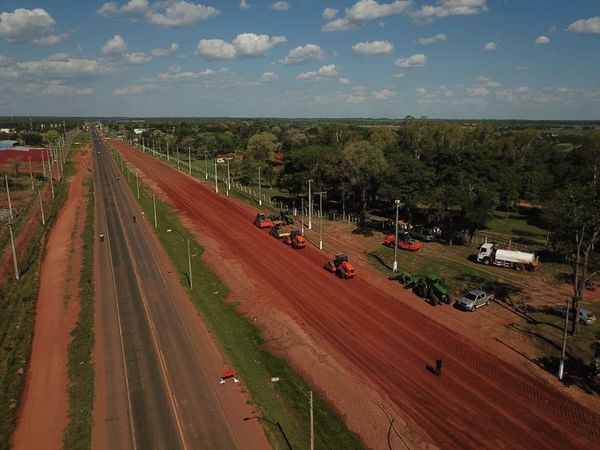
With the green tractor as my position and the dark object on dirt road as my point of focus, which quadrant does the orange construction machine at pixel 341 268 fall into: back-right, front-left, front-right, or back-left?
back-right

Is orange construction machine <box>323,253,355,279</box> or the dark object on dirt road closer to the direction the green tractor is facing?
the dark object on dirt road

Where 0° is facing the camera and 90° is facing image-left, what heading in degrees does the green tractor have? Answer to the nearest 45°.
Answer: approximately 315°

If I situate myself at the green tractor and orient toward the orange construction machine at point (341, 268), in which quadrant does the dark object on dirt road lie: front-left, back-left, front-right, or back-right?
back-left
